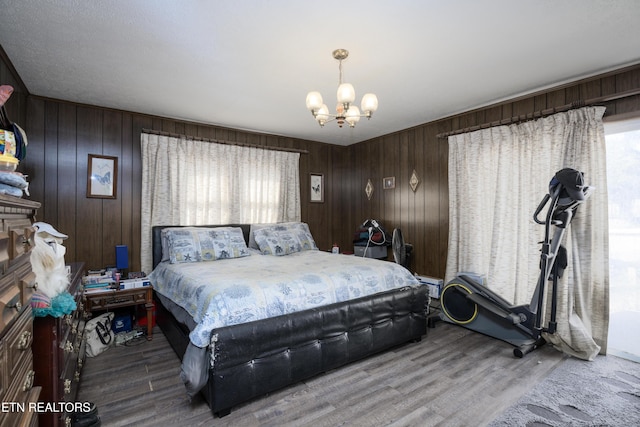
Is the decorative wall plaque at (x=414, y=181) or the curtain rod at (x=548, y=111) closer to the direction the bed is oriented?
the curtain rod

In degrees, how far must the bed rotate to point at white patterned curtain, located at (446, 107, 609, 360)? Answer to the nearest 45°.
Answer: approximately 45° to its left

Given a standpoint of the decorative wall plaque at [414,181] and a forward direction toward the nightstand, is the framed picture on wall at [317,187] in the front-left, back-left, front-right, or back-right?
front-right

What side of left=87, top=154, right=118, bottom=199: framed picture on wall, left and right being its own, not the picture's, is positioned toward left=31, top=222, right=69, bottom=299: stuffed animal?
front

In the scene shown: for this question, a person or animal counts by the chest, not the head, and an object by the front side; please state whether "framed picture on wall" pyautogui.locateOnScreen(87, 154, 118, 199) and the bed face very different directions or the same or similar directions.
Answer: same or similar directions

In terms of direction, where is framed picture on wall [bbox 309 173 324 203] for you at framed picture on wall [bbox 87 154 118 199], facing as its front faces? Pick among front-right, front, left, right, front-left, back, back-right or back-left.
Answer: left

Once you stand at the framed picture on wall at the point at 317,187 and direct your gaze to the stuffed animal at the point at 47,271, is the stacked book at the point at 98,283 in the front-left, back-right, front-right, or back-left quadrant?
front-right

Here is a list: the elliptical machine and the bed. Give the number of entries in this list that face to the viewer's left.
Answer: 0

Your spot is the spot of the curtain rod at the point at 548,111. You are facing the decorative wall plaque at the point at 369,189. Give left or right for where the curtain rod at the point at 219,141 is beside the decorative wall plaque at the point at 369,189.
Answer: left

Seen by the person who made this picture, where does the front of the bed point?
facing the viewer and to the right of the viewer

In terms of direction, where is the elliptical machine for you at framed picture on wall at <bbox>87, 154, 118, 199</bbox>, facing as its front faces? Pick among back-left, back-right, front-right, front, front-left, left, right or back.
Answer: front-left

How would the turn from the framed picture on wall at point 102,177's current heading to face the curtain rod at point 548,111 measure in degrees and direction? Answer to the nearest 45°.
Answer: approximately 45° to its left

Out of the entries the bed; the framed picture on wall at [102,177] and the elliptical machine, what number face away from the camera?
0

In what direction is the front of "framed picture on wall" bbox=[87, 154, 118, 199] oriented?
toward the camera
